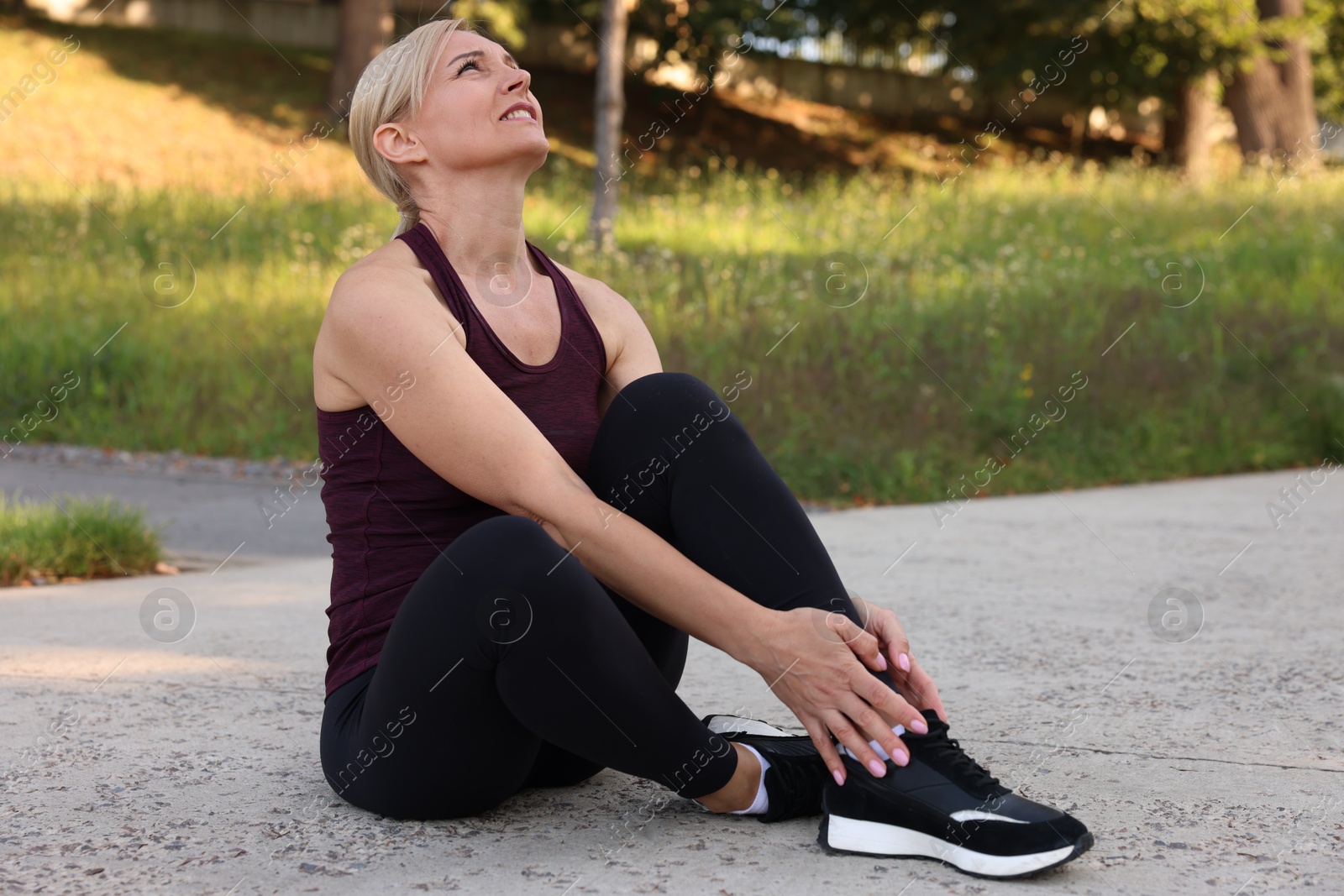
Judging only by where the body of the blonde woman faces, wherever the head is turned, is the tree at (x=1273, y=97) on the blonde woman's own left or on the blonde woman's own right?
on the blonde woman's own left

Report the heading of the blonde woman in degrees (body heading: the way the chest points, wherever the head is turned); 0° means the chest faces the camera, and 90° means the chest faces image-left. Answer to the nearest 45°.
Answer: approximately 315°

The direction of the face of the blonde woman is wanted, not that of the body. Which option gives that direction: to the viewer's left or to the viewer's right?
to the viewer's right
